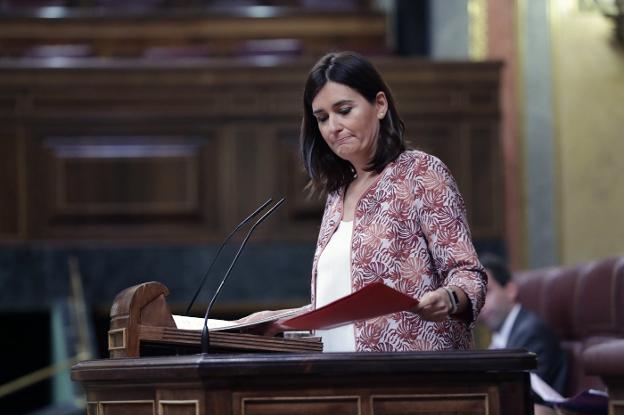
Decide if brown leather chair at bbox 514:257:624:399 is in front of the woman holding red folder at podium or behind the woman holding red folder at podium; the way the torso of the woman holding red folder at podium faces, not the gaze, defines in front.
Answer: behind

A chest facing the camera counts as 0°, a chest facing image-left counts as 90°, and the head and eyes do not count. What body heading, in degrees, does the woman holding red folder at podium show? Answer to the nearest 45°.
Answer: approximately 45°

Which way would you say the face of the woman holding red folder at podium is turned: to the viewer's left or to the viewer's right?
to the viewer's left
